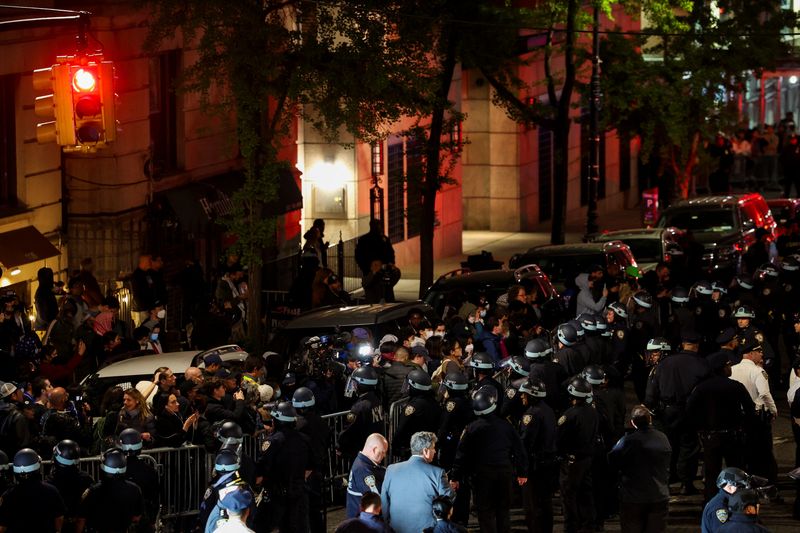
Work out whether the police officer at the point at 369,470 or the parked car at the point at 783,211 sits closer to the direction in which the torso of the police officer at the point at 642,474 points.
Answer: the parked car

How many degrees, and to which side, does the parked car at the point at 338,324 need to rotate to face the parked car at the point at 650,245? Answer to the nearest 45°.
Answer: approximately 180°

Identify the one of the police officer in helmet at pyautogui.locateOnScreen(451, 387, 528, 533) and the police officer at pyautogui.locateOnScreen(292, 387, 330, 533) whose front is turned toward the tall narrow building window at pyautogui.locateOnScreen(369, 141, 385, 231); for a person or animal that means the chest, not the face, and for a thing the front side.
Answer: the police officer in helmet

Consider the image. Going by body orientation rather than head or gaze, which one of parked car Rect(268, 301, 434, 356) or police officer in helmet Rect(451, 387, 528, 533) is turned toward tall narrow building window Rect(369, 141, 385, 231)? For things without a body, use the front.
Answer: the police officer in helmet

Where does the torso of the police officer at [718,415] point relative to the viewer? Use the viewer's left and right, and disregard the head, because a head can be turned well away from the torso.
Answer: facing away from the viewer

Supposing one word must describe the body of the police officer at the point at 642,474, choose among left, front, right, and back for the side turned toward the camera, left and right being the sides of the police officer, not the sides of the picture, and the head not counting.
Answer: back

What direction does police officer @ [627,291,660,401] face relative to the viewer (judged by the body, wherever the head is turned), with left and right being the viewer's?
facing to the left of the viewer

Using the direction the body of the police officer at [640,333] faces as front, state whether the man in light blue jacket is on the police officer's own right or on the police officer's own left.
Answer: on the police officer's own left

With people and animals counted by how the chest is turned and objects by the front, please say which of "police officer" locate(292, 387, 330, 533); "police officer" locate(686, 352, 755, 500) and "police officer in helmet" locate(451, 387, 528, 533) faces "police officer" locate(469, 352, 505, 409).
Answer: the police officer in helmet

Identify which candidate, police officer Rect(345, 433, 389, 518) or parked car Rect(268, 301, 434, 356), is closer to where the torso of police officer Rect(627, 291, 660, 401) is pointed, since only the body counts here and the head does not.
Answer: the parked car

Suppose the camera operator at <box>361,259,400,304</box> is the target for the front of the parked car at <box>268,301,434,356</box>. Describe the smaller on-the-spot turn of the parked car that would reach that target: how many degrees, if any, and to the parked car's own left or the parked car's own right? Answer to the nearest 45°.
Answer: approximately 135° to the parked car's own right

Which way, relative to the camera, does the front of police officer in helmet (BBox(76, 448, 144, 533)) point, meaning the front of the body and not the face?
away from the camera

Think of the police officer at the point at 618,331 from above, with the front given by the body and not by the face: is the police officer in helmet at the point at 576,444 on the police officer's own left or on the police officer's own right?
on the police officer's own left
